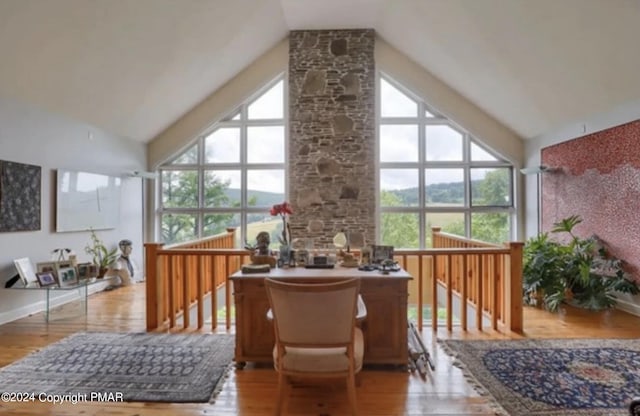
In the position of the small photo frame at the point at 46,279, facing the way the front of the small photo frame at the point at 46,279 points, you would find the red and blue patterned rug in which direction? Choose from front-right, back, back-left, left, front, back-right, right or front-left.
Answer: front

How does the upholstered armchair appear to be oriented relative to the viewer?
away from the camera

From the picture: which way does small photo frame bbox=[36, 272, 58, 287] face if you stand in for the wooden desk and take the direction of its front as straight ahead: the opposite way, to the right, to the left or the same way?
to the left

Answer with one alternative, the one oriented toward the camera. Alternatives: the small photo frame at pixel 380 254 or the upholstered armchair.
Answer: the small photo frame

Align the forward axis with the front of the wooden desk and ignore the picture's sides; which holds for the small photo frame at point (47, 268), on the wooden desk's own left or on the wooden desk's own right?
on the wooden desk's own right

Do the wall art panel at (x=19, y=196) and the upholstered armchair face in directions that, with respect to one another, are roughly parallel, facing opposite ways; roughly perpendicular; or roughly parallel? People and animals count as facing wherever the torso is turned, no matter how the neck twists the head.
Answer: roughly perpendicular

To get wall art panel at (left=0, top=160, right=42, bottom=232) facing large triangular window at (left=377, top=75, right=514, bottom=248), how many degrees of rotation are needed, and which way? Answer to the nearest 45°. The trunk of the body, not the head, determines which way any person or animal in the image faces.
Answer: approximately 45° to its left

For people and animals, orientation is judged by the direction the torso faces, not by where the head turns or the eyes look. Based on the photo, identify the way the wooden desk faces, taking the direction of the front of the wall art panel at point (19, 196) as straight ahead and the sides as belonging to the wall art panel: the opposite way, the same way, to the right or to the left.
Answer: to the right

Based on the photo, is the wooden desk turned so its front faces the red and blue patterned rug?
no

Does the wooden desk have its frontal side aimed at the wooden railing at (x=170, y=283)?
no

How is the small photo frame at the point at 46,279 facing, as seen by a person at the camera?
facing the viewer and to the right of the viewer

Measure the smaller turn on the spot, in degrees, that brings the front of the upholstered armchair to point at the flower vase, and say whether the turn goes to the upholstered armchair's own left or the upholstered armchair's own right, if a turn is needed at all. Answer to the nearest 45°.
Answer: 0° — it already faces it

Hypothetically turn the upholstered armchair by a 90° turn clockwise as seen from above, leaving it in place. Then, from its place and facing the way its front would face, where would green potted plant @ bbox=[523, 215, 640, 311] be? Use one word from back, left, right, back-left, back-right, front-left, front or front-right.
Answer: front-left

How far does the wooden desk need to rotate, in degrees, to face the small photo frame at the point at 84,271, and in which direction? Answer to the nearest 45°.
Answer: approximately 135° to its right

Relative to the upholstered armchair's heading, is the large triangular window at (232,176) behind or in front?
in front

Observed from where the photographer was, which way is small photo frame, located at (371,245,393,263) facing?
facing the viewer

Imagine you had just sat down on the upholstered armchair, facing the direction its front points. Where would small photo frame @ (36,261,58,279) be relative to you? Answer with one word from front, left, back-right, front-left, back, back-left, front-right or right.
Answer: front-left

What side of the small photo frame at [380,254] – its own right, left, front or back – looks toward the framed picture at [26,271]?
right
